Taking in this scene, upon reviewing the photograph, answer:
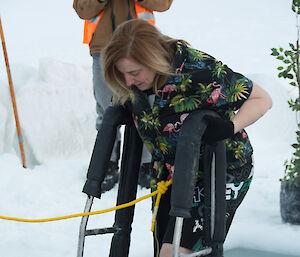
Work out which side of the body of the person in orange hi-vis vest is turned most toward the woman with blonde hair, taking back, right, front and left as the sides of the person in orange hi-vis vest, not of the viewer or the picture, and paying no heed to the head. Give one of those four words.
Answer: front

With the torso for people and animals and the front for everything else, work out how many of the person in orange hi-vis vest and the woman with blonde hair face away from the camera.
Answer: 0

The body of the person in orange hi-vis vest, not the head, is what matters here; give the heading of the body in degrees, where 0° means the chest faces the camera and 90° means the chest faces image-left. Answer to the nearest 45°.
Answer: approximately 0°
